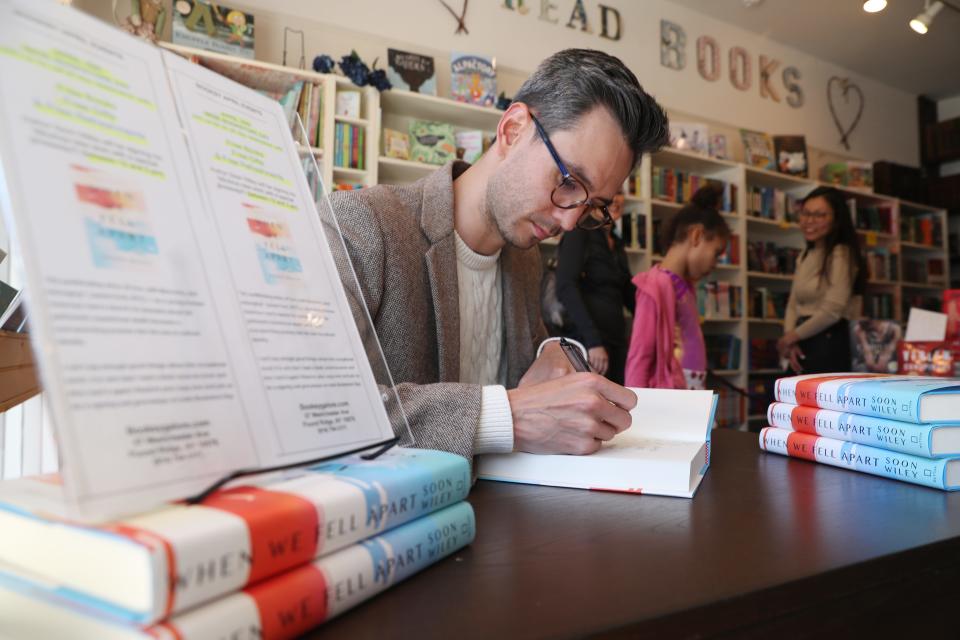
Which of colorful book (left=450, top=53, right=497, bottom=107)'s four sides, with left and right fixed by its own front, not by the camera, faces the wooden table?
front

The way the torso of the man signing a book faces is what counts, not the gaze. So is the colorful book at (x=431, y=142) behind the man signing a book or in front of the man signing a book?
behind

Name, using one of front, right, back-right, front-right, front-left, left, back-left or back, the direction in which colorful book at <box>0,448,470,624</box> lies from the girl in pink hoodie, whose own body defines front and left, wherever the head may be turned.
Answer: right

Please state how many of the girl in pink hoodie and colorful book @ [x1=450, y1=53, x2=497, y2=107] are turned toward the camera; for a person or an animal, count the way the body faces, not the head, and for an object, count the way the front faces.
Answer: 1

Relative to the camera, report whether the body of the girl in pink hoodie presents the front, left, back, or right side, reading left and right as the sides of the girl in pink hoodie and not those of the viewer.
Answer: right
